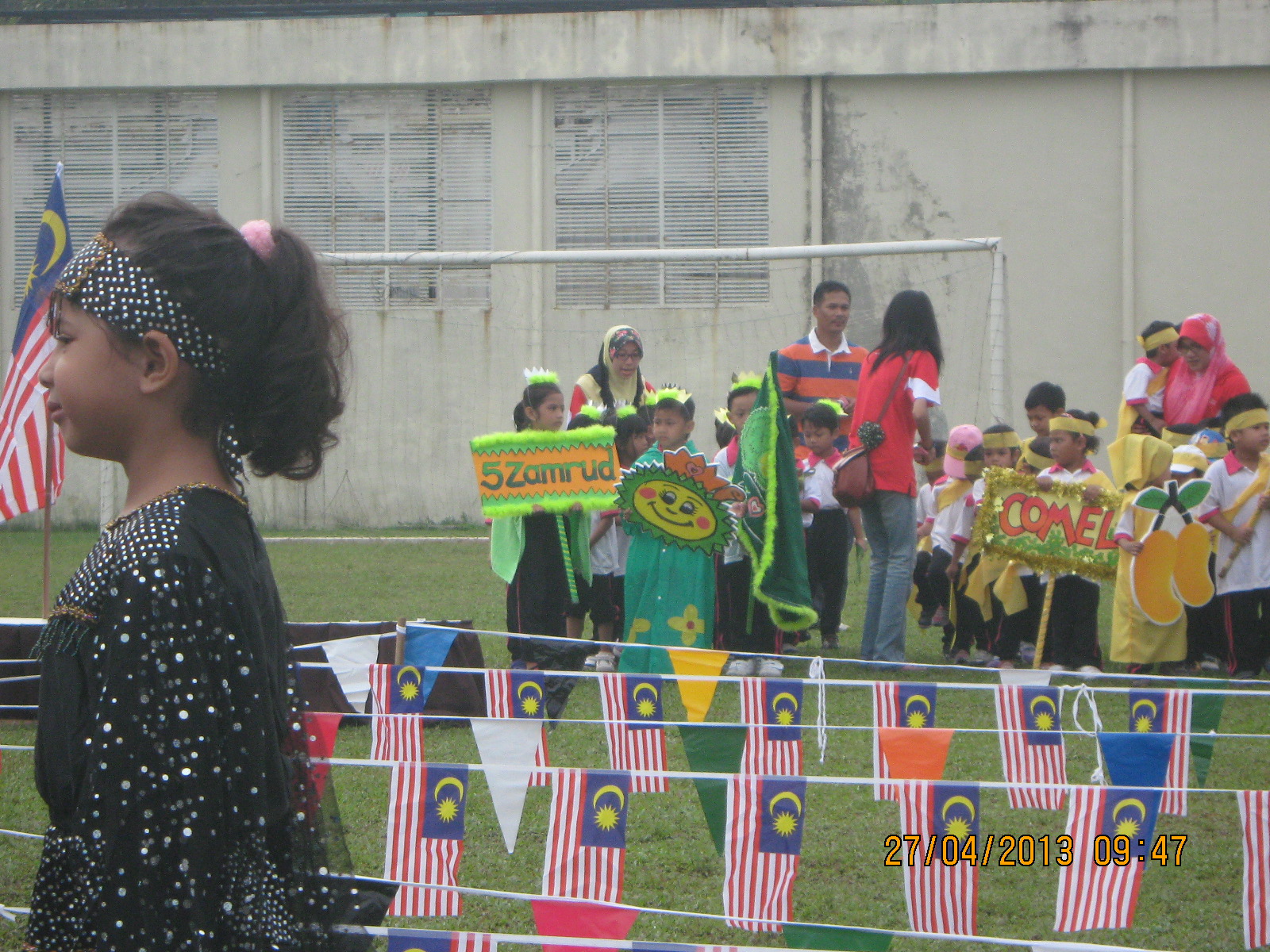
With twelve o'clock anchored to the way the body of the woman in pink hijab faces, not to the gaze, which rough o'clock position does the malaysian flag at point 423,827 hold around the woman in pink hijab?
The malaysian flag is roughly at 11 o'clock from the woman in pink hijab.

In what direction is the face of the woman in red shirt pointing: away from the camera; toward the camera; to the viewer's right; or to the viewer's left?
away from the camera

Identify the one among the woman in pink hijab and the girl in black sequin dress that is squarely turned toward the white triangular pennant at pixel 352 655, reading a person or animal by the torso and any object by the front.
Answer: the woman in pink hijab

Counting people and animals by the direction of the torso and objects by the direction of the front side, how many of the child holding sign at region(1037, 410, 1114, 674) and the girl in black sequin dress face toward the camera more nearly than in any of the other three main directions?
1

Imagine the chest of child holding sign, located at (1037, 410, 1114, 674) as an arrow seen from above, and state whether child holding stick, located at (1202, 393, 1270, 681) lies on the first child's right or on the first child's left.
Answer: on the first child's left

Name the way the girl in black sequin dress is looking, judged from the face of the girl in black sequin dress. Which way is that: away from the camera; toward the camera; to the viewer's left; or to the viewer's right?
to the viewer's left

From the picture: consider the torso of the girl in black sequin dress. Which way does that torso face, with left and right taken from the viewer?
facing to the left of the viewer

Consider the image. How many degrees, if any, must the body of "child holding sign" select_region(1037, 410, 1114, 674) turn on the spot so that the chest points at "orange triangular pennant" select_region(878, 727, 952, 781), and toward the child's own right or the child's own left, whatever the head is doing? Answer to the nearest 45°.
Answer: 0° — they already face it

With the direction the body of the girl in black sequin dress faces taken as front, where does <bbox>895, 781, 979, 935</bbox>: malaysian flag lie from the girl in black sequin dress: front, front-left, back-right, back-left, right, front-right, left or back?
back-right

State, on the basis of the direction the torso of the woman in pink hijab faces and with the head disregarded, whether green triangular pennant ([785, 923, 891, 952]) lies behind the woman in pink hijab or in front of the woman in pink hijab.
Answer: in front

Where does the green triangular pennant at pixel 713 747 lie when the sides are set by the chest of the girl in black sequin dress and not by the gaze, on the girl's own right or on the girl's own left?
on the girl's own right

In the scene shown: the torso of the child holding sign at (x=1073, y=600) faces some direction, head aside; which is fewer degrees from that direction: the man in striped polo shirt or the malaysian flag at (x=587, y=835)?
the malaysian flag

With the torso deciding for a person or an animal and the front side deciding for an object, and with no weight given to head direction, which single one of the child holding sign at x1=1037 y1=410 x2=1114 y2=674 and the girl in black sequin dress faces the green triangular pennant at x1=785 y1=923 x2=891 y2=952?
the child holding sign
